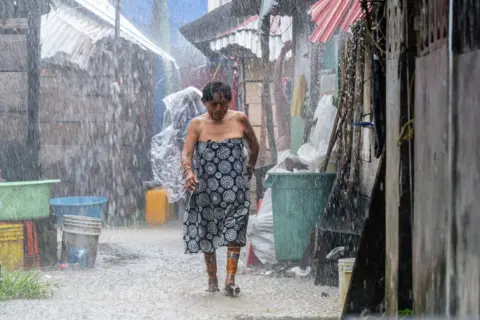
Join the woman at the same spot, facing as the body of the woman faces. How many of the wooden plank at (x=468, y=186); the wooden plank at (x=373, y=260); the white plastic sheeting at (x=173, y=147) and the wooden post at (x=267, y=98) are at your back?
2

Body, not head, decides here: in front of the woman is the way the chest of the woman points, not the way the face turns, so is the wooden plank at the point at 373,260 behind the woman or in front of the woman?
in front

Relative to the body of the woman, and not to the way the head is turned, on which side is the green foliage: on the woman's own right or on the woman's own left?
on the woman's own right

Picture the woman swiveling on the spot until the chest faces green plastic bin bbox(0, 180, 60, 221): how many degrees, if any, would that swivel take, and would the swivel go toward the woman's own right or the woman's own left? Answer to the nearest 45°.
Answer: approximately 135° to the woman's own right

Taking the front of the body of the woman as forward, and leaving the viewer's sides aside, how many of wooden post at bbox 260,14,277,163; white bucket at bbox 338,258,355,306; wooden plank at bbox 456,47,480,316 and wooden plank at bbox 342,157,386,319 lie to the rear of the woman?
1

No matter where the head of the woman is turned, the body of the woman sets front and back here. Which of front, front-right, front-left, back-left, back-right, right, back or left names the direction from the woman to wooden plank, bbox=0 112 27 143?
back-right

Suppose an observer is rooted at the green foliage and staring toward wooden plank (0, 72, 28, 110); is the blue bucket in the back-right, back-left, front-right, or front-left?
front-right

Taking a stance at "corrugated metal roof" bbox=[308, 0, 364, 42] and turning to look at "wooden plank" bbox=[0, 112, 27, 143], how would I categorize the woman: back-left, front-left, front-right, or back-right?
front-left

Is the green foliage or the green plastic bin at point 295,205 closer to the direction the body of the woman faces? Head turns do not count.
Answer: the green foliage

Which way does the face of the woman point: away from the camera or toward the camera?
toward the camera

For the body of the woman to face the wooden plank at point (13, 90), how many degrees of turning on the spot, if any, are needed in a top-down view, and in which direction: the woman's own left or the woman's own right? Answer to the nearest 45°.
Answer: approximately 135° to the woman's own right

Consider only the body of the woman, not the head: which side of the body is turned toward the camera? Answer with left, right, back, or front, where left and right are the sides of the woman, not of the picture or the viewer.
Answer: front
